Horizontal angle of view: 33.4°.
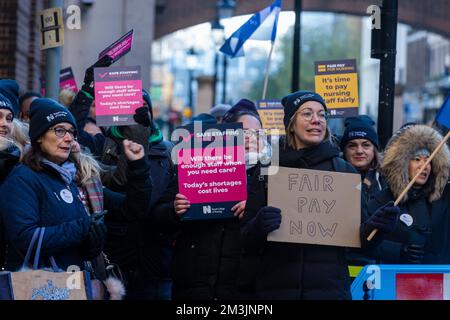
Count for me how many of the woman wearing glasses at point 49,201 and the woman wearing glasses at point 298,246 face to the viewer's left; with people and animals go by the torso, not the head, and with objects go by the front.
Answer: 0

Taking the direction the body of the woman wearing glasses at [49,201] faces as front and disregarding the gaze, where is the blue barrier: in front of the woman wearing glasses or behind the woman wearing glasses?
in front

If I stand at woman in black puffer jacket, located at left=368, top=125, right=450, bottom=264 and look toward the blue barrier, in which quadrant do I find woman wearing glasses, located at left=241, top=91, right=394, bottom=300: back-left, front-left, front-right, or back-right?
front-right

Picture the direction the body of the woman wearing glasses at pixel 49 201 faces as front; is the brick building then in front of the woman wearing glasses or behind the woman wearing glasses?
behind

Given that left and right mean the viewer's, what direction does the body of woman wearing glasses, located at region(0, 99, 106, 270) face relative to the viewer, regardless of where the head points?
facing the viewer and to the right of the viewer

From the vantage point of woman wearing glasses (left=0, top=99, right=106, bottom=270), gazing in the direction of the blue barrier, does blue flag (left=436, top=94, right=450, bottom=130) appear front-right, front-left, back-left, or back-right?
front-left

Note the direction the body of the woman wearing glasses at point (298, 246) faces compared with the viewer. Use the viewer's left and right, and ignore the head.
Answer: facing the viewer

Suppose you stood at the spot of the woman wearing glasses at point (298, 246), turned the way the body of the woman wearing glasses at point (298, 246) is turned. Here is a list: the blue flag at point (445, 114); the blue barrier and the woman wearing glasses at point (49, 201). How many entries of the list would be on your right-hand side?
1

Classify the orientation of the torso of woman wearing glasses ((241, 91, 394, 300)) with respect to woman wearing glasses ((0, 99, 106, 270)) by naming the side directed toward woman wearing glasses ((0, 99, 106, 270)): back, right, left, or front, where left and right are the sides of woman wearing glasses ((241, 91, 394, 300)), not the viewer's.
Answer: right

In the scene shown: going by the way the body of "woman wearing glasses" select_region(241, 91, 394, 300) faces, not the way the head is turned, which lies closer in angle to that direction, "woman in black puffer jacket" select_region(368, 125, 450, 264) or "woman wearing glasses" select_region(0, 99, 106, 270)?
the woman wearing glasses

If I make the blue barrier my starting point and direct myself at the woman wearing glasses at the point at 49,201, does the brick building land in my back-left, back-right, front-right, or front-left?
front-right

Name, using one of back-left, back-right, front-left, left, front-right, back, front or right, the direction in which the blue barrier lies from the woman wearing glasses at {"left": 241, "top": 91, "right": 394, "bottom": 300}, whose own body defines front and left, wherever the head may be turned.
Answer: left

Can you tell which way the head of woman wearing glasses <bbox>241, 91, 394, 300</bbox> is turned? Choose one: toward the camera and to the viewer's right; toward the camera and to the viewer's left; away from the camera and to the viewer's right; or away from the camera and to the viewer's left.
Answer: toward the camera and to the viewer's right

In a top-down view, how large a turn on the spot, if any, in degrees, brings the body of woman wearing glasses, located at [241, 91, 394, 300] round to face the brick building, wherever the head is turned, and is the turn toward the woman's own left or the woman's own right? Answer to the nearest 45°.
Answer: approximately 135° to the woman's own right

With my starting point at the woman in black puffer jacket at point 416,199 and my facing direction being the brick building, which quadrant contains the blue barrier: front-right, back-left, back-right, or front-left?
back-left

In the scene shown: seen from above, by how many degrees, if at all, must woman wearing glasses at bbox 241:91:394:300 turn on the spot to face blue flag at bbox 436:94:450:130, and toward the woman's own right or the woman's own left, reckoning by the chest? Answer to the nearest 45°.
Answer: approximately 135° to the woman's own left
